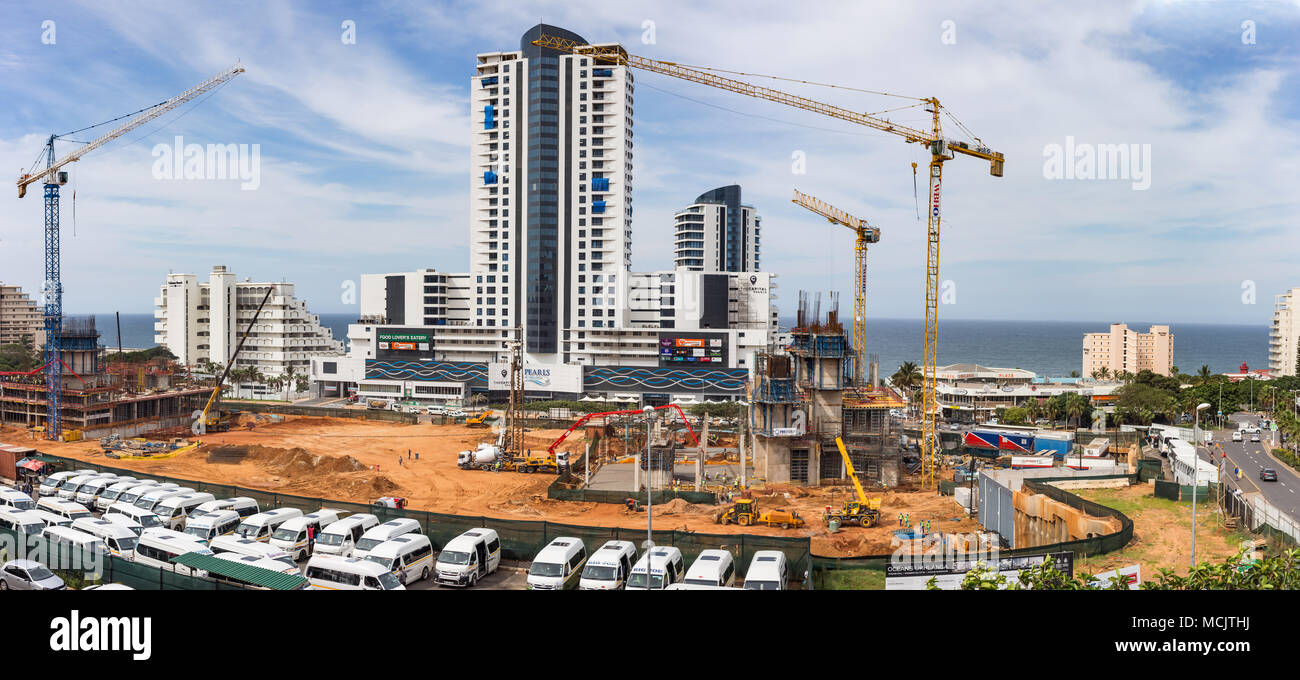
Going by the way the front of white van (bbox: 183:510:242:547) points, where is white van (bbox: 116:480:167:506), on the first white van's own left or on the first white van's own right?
on the first white van's own right

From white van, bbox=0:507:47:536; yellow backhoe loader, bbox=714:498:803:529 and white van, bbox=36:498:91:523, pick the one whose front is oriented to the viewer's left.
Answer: the yellow backhoe loader

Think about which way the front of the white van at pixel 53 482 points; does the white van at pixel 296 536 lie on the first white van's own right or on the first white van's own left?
on the first white van's own left

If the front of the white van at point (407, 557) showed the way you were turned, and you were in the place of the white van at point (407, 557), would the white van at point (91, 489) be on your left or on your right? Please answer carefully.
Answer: on your right

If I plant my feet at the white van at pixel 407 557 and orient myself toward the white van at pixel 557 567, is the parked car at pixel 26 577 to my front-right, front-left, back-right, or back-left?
back-right

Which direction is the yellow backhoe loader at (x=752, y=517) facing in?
to the viewer's left

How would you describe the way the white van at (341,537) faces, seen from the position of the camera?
facing the viewer and to the left of the viewer

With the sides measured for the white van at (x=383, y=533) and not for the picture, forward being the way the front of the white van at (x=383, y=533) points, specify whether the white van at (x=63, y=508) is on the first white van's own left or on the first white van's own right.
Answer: on the first white van's own right

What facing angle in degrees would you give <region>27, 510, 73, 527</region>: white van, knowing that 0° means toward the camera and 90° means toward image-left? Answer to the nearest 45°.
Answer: approximately 315°

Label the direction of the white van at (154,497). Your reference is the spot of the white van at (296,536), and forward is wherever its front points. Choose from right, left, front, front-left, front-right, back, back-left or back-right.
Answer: right

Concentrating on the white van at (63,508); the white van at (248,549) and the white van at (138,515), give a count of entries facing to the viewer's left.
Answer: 0

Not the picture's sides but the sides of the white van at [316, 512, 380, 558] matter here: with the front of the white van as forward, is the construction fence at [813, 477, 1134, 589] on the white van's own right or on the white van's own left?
on the white van's own left
